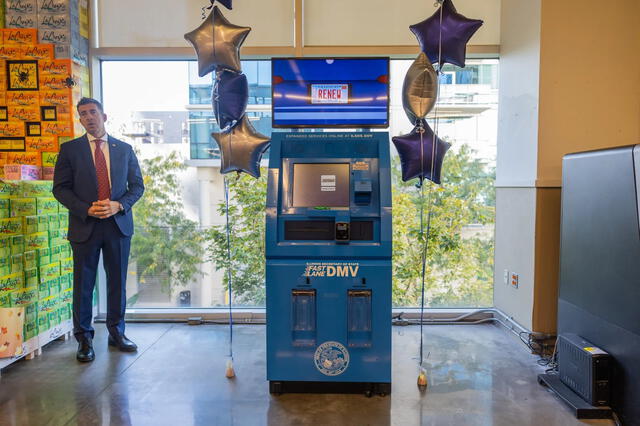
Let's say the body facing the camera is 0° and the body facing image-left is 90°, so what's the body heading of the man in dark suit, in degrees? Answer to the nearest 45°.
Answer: approximately 0°

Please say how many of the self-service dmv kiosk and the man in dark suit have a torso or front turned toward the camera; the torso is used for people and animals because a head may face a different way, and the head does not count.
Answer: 2

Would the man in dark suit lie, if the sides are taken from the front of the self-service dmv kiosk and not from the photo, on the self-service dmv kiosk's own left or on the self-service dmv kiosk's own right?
on the self-service dmv kiosk's own right

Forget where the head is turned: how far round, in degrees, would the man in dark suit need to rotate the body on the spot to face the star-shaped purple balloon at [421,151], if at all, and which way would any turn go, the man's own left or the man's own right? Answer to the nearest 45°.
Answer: approximately 45° to the man's own left

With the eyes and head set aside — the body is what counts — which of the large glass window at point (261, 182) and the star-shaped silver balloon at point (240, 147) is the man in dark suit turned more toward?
the star-shaped silver balloon

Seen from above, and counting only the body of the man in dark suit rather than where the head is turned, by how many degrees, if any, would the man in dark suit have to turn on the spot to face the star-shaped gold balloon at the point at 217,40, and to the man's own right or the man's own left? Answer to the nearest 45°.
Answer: approximately 45° to the man's own left
